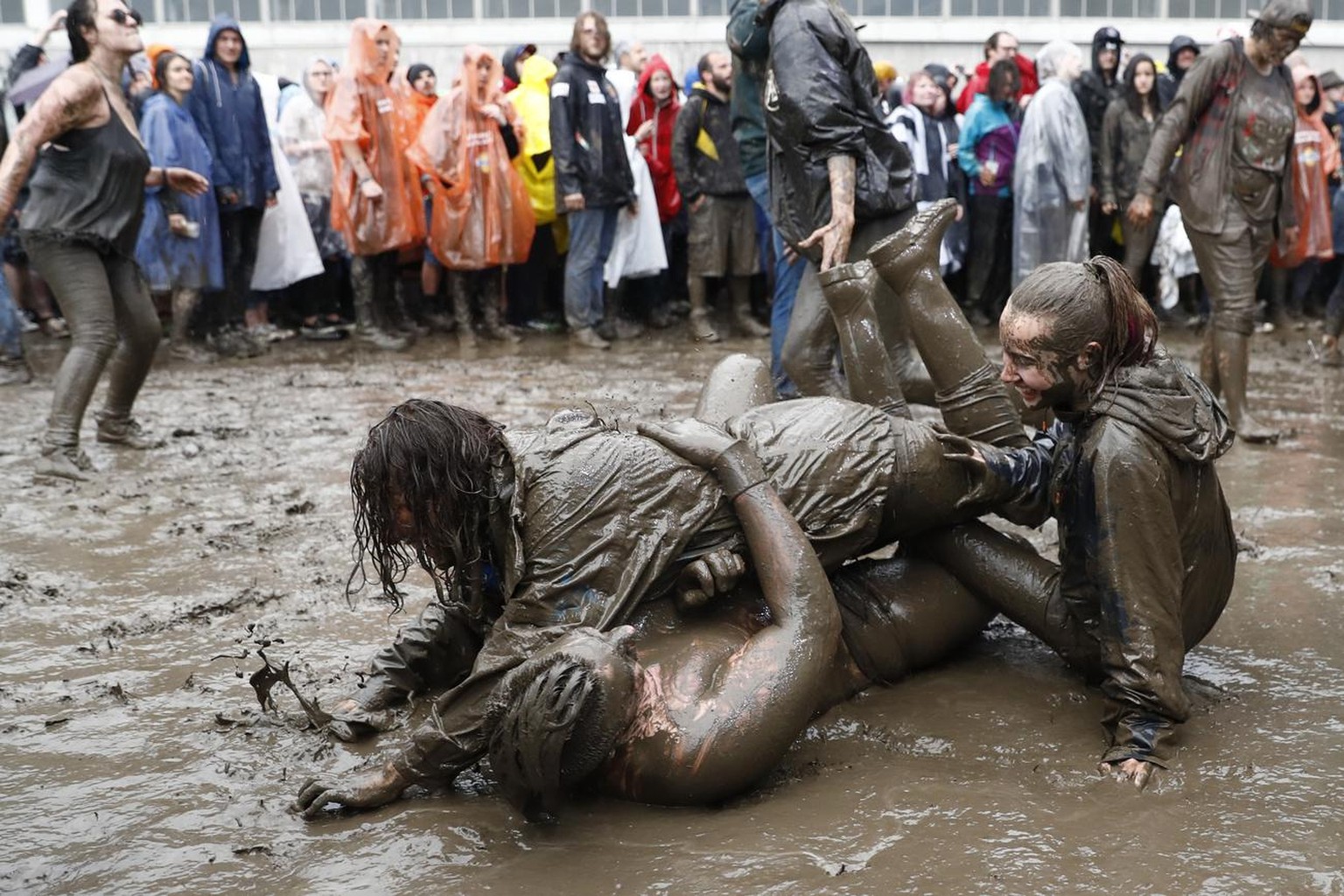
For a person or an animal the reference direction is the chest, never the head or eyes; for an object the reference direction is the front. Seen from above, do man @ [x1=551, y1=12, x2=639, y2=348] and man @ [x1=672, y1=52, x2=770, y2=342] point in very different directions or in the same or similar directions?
same or similar directions

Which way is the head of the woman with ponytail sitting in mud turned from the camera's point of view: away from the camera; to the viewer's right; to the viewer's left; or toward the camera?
to the viewer's left

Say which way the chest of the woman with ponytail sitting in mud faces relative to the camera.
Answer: to the viewer's left

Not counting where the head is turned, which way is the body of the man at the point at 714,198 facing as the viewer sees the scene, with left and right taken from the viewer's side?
facing the viewer and to the right of the viewer

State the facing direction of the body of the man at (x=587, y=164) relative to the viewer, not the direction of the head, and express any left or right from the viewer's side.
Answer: facing the viewer and to the right of the viewer
